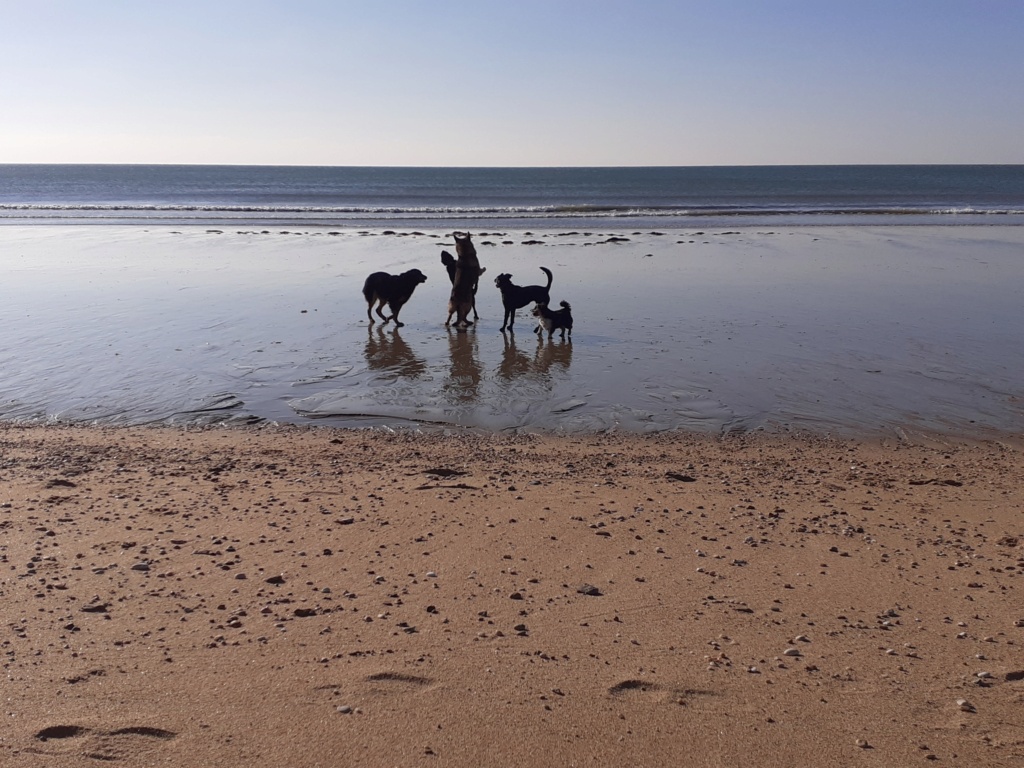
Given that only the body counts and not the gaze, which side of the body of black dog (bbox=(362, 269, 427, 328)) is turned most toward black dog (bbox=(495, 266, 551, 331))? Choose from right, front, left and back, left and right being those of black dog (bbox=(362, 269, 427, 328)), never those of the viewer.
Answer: front

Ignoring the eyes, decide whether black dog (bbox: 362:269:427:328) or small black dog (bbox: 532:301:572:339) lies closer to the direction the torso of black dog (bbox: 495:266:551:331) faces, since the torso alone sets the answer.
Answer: the black dog

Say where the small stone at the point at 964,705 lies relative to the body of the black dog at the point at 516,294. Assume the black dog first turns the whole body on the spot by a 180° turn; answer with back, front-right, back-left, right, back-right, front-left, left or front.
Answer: right

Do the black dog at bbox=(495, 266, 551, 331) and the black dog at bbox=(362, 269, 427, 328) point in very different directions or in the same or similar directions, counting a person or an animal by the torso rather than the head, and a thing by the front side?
very different directions

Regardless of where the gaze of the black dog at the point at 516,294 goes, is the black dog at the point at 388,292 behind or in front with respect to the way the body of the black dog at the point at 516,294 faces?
in front

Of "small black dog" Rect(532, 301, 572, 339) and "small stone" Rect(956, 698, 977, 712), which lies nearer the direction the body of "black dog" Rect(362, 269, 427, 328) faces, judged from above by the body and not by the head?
the small black dog

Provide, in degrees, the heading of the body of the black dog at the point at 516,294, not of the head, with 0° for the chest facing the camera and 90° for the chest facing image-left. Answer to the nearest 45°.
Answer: approximately 90°

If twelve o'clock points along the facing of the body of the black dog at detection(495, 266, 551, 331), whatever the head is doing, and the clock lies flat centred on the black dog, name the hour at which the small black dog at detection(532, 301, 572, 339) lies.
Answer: The small black dog is roughly at 8 o'clock from the black dog.

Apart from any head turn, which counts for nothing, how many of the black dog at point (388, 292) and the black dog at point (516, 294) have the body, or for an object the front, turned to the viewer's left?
1

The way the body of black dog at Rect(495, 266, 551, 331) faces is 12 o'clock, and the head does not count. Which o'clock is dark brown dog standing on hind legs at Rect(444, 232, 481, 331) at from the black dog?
The dark brown dog standing on hind legs is roughly at 1 o'clock from the black dog.

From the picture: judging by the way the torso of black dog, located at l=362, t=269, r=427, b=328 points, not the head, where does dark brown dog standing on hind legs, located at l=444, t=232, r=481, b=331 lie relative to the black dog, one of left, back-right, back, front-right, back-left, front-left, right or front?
front

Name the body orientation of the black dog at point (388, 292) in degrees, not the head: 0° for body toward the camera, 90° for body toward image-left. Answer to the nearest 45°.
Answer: approximately 270°
